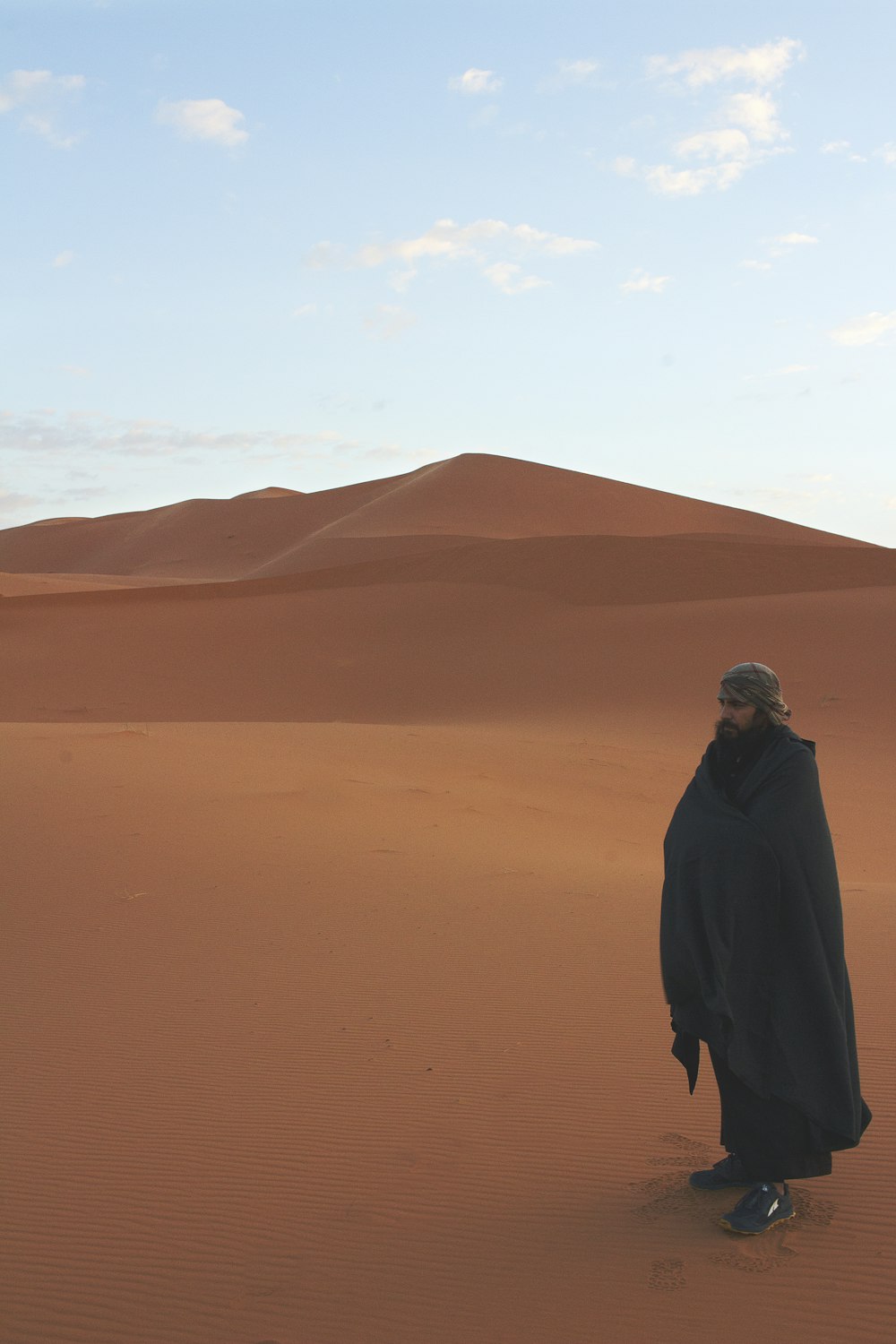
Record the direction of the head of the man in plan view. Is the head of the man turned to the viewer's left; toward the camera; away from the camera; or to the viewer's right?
to the viewer's left

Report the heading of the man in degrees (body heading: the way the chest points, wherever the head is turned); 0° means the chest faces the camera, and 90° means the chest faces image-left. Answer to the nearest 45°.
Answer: approximately 45°
